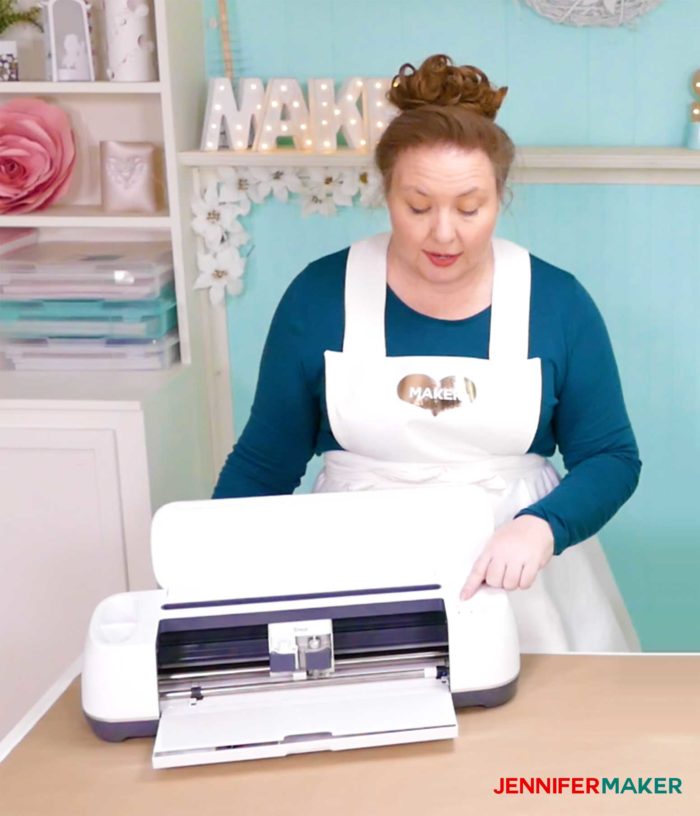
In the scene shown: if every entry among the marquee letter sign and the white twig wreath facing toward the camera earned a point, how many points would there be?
2

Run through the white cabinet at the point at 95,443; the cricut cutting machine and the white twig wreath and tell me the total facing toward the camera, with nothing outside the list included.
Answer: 3

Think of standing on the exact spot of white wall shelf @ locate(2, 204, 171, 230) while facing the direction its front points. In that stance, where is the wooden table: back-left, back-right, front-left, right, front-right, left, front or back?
front

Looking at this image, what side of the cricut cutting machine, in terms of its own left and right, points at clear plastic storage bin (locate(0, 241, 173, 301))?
back

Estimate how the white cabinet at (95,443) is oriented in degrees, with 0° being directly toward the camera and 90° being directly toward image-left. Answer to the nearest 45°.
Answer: approximately 0°

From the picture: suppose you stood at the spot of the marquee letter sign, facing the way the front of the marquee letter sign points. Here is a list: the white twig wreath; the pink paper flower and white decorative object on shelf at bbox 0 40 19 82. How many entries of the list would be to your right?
2

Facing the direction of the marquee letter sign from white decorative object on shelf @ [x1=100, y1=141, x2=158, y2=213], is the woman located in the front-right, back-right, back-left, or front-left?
front-right

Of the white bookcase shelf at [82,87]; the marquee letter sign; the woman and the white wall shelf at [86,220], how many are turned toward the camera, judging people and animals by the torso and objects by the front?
4

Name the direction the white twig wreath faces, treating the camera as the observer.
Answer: facing the viewer

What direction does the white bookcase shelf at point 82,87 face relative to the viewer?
toward the camera

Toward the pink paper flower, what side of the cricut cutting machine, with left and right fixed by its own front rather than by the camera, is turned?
back
